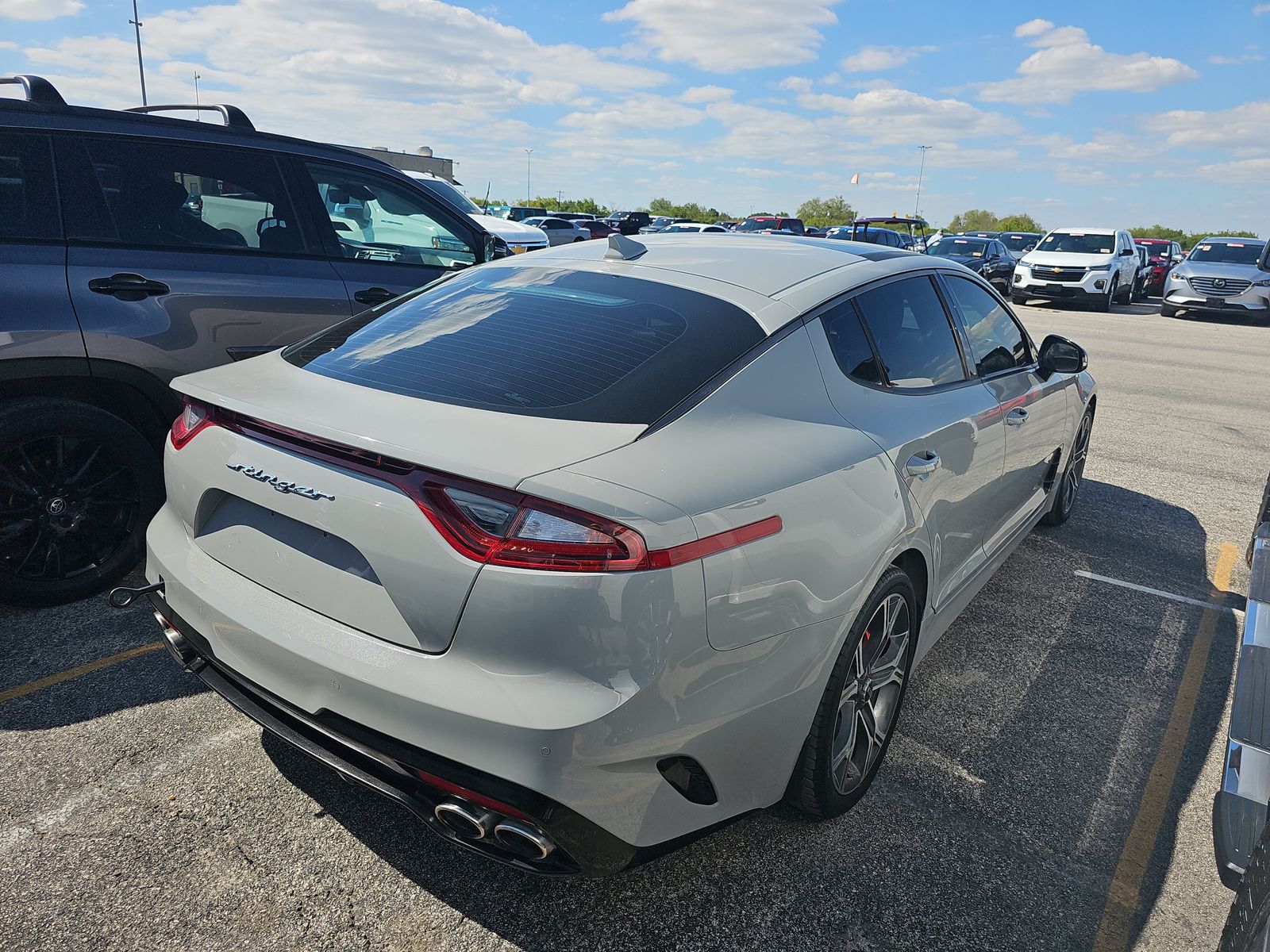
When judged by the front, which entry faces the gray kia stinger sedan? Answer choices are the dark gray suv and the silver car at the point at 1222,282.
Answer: the silver car

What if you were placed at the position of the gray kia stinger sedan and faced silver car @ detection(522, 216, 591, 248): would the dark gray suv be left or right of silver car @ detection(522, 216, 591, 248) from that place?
left

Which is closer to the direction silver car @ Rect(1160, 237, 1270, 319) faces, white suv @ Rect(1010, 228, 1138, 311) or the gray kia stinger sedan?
the gray kia stinger sedan

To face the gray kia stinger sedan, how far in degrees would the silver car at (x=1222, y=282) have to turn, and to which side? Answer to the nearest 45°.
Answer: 0° — it already faces it

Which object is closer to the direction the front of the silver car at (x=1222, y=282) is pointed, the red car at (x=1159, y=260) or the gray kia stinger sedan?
the gray kia stinger sedan

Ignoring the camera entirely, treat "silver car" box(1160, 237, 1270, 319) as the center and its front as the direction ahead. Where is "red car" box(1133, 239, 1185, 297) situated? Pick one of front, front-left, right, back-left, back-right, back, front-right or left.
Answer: back

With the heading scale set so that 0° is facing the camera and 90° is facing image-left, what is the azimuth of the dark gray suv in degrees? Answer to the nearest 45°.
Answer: approximately 225°

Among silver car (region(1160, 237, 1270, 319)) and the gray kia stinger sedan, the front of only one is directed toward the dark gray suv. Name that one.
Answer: the silver car

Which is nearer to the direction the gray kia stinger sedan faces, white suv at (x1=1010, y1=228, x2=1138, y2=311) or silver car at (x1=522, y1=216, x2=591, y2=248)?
the white suv

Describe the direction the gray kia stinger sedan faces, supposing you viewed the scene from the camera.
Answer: facing away from the viewer and to the right of the viewer

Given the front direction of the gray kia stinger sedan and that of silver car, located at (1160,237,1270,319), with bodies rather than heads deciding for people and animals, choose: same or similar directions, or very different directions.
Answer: very different directions
